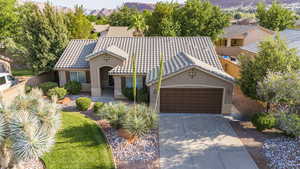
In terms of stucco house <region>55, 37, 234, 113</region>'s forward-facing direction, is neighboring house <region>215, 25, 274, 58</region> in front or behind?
behind

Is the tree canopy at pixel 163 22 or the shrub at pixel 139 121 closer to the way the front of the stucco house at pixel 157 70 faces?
the shrub

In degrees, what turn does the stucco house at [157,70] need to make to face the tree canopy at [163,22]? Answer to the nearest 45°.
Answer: approximately 180°

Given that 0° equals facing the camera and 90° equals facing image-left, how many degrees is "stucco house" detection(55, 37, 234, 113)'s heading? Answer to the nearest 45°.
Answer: approximately 0°

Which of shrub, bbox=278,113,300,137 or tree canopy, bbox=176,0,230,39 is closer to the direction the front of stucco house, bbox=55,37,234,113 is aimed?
the shrub

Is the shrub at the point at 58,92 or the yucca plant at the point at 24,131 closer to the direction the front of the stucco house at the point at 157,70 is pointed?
the yucca plant

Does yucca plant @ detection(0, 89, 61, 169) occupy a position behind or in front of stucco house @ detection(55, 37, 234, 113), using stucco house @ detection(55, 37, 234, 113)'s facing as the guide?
in front

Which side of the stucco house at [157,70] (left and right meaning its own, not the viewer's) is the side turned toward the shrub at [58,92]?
right

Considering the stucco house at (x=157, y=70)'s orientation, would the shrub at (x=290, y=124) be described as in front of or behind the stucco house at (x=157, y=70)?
in front

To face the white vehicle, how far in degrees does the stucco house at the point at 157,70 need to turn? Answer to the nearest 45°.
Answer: approximately 90° to its right
